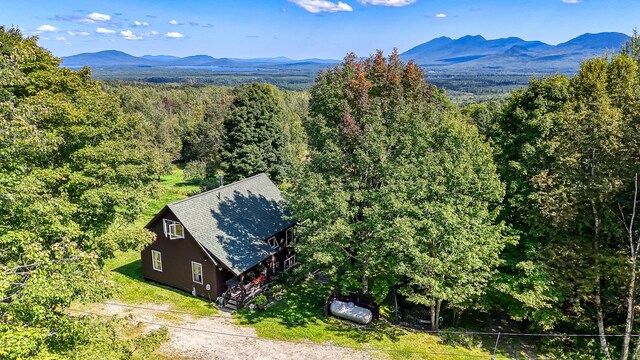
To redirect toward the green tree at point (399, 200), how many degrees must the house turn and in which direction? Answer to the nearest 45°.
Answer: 0° — it already faces it

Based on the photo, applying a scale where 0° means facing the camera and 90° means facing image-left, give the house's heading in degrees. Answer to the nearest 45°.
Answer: approximately 315°

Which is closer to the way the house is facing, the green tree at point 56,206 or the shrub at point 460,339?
the shrub

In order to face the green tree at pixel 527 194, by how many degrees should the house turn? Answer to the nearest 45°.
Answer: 0° — it already faces it

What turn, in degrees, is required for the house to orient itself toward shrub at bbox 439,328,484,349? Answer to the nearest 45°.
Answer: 0° — it already faces it

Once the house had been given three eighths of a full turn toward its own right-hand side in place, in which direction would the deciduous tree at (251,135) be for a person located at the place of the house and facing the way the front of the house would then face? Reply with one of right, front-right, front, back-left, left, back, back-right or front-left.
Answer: right

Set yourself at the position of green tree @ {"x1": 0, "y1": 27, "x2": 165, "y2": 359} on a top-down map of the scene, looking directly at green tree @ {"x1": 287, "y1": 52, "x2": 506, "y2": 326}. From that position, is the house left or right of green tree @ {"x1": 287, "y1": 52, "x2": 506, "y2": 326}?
left
